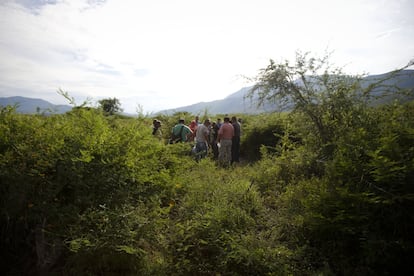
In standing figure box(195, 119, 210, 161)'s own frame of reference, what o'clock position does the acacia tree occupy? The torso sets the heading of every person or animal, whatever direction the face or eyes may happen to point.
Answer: The acacia tree is roughly at 3 o'clock from the standing figure.

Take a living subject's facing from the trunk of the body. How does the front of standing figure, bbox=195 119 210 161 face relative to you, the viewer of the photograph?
facing away from the viewer and to the right of the viewer

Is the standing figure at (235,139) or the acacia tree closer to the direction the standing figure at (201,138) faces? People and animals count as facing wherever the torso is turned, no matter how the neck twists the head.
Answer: the standing figure
